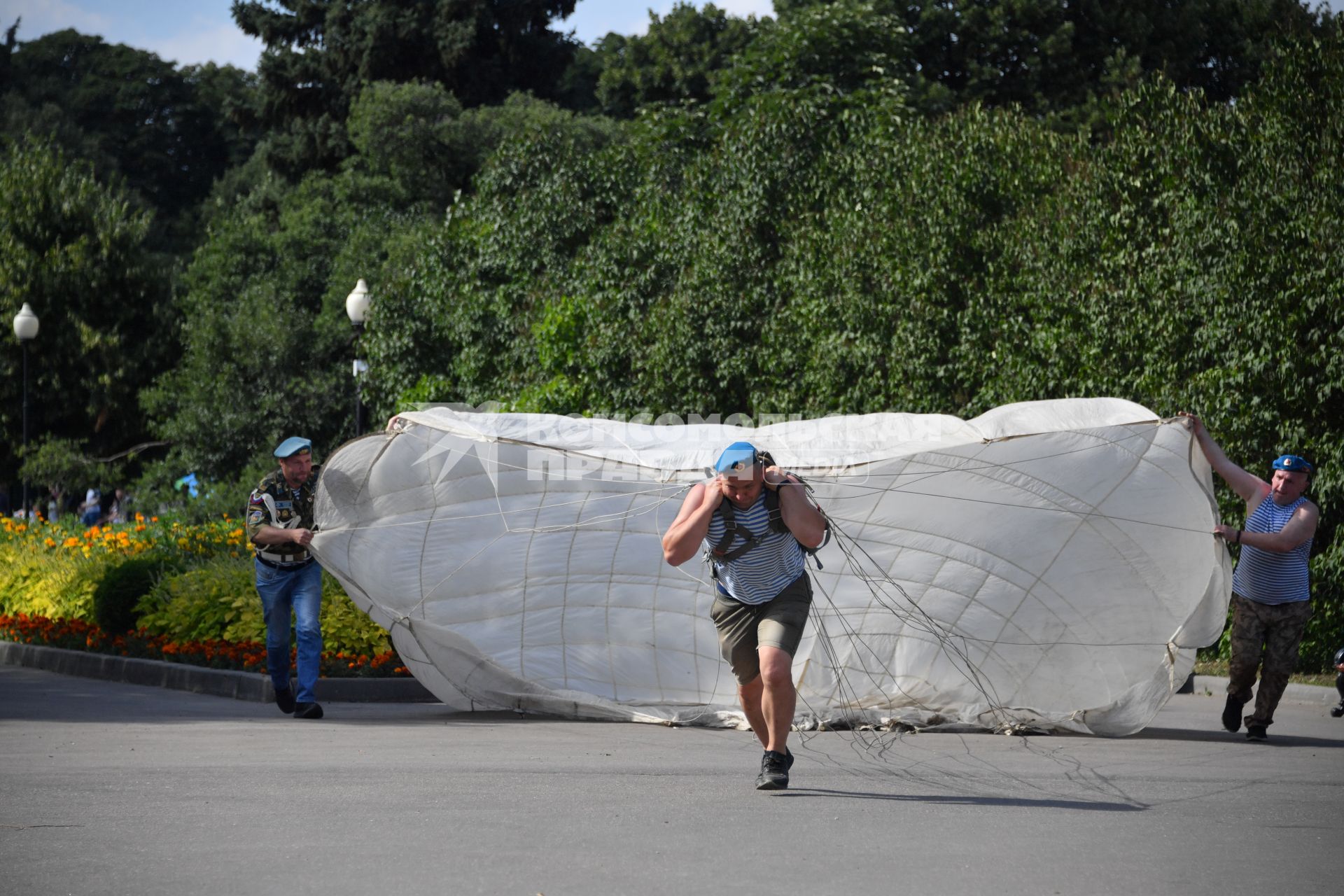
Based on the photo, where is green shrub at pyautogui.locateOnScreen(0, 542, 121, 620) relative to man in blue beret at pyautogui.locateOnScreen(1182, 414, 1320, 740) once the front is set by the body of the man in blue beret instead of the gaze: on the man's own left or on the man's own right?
on the man's own right

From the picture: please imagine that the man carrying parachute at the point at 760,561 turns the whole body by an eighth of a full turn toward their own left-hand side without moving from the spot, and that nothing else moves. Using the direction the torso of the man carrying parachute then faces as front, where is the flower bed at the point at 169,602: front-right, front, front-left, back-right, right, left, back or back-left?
back

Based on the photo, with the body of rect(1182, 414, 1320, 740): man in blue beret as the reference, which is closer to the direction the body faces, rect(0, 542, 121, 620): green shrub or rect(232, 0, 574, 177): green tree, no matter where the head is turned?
the green shrub

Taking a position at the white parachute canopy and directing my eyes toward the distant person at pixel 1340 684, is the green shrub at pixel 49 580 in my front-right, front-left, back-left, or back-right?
back-left

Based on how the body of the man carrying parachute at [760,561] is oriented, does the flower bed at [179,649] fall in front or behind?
behind

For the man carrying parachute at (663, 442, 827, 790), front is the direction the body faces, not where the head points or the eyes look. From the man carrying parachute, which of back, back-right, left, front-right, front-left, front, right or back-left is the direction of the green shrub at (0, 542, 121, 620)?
back-right

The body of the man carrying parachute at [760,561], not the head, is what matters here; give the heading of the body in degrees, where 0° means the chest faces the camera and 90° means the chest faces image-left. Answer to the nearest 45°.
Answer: approximately 0°

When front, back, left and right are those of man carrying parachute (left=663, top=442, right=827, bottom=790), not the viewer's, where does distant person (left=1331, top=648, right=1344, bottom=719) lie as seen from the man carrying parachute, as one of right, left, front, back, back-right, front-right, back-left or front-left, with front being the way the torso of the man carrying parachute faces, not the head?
back-left

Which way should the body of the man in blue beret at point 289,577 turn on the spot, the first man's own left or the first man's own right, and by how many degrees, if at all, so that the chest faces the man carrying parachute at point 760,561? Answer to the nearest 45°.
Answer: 0° — they already face them

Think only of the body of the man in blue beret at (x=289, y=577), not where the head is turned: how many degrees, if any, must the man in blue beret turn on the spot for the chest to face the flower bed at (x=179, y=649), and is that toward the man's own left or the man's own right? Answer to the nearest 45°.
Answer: approximately 135° to the man's own left

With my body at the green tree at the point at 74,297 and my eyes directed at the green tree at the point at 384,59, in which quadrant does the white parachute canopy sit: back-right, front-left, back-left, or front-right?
back-right

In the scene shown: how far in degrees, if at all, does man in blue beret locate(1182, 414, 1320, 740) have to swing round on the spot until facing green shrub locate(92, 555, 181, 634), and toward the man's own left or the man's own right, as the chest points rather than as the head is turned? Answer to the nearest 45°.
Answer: approximately 45° to the man's own right
